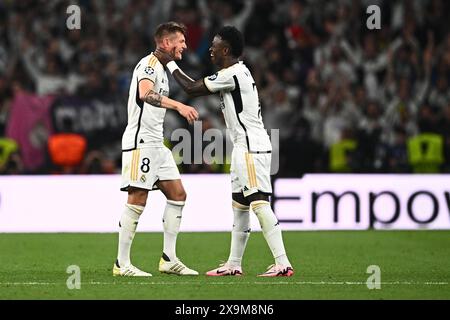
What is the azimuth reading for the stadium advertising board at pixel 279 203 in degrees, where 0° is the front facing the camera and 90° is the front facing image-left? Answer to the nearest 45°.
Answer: approximately 0°
